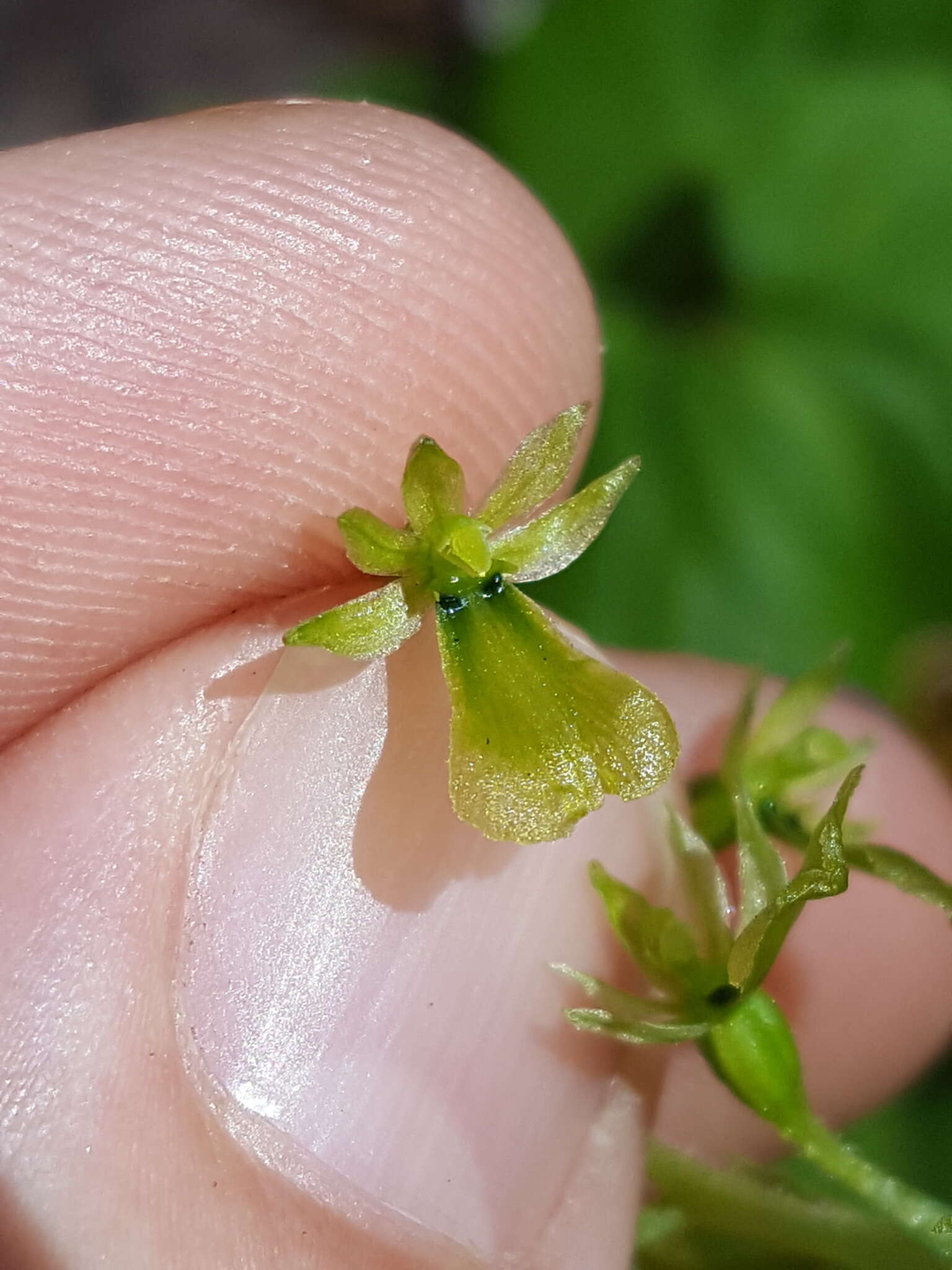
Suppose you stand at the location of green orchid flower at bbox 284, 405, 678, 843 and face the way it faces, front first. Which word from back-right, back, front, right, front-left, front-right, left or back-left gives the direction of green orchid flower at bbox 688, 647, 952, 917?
back-left

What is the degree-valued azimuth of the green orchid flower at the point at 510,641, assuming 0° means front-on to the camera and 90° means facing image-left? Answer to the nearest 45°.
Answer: approximately 0°
